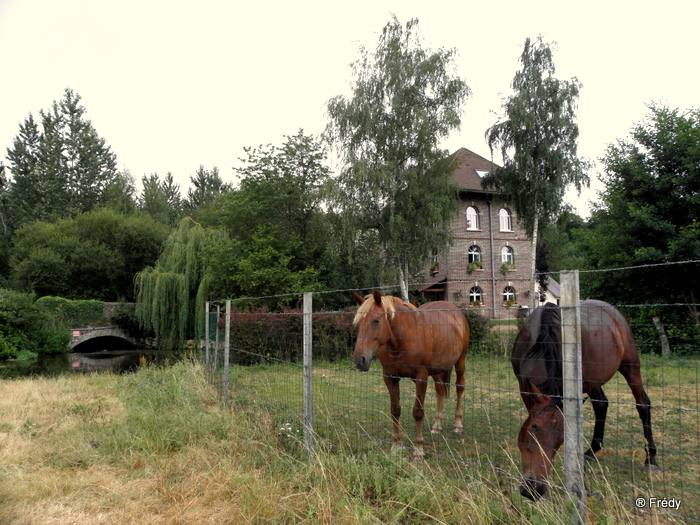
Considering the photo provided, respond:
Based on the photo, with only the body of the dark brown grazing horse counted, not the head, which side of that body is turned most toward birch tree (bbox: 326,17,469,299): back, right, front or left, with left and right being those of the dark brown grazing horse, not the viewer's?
right

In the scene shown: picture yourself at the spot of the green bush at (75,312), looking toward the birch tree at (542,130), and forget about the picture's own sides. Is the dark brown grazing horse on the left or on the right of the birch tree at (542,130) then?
right

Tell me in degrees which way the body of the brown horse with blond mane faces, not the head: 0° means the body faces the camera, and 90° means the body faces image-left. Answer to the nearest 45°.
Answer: approximately 45°

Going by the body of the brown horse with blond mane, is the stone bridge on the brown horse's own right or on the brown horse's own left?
on the brown horse's own right

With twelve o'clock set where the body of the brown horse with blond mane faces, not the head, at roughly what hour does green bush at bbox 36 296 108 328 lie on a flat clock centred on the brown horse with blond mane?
The green bush is roughly at 3 o'clock from the brown horse with blond mane.

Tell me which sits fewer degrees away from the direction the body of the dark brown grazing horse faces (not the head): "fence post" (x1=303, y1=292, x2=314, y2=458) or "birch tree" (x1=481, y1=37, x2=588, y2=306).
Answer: the fence post

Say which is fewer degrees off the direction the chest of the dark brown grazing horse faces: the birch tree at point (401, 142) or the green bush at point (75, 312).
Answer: the green bush

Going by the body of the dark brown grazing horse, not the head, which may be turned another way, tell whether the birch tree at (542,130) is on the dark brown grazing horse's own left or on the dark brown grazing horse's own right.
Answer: on the dark brown grazing horse's own right

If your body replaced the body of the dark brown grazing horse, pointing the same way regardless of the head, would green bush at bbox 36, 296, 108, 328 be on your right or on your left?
on your right

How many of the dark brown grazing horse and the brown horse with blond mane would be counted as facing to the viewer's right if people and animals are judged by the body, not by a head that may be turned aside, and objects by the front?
0

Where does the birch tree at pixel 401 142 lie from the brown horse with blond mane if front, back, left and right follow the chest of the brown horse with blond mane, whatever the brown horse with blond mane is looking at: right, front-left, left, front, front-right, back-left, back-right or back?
back-right

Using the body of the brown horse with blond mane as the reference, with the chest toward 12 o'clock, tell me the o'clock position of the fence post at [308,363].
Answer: The fence post is roughly at 1 o'clock from the brown horse with blond mane.

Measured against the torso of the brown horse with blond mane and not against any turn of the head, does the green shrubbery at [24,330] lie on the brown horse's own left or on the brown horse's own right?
on the brown horse's own right
